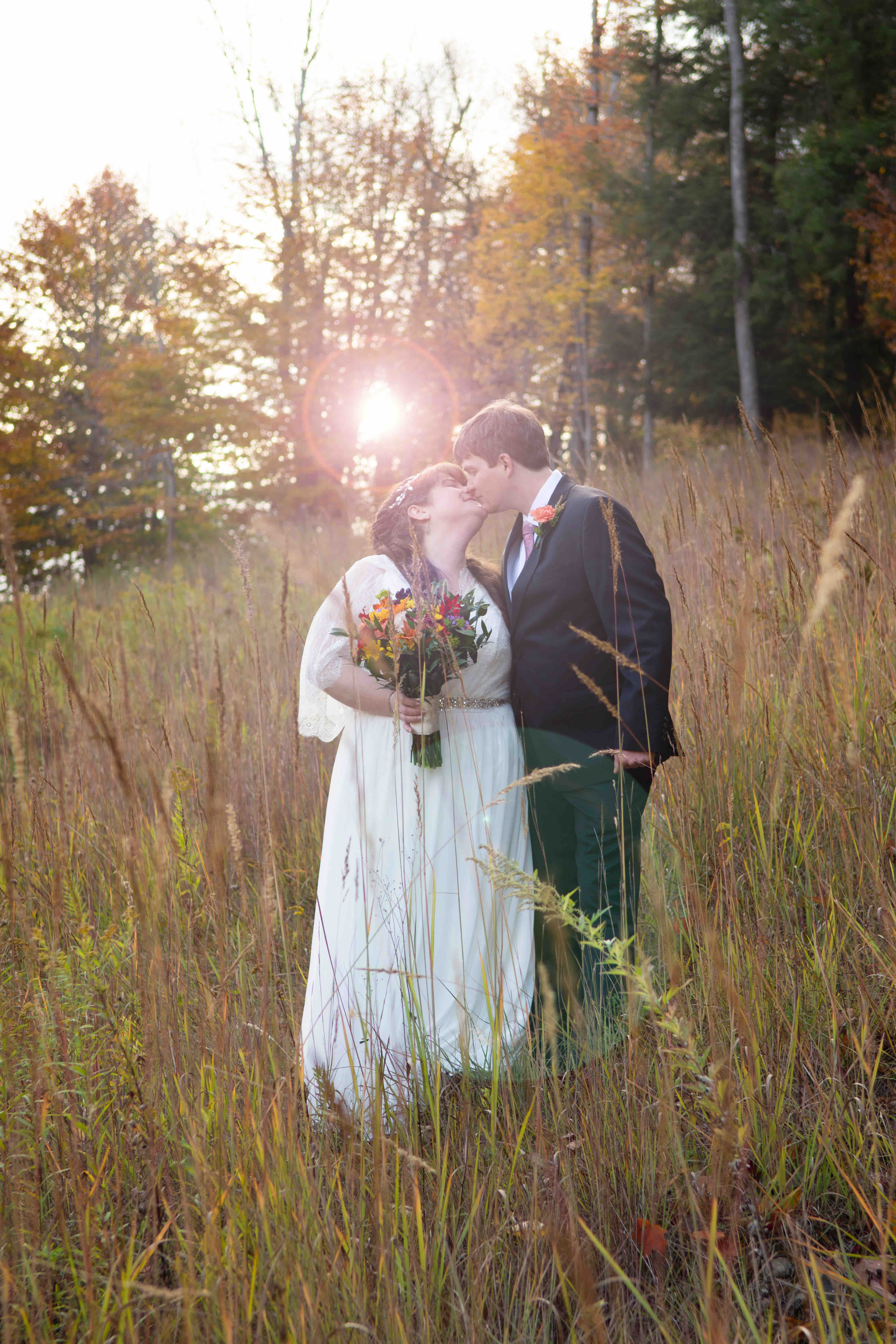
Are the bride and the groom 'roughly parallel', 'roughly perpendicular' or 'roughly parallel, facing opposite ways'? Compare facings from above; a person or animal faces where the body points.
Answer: roughly perpendicular

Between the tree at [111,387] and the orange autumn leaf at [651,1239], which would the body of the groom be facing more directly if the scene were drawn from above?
the orange autumn leaf

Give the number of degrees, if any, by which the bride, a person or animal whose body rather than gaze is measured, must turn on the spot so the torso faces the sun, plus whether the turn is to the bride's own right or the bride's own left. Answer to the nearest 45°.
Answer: approximately 135° to the bride's own left

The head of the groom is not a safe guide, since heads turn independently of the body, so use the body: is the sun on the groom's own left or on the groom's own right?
on the groom's own right

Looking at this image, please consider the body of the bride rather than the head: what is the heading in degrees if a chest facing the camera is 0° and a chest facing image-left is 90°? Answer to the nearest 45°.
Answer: approximately 315°

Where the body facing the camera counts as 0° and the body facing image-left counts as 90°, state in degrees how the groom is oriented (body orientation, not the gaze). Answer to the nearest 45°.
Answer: approximately 45°

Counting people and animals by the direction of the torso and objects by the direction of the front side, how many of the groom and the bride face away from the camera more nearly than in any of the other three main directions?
0

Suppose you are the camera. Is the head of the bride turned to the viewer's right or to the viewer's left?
to the viewer's right

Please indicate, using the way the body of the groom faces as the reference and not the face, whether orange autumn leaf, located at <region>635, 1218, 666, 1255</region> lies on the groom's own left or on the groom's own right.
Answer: on the groom's own left

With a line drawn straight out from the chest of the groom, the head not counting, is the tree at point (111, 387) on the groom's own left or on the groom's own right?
on the groom's own right

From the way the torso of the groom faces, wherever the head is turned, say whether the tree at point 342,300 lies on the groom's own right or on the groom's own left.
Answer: on the groom's own right

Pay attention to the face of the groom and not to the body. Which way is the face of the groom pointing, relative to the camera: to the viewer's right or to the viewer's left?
to the viewer's left

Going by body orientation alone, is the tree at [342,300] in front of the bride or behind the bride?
behind
